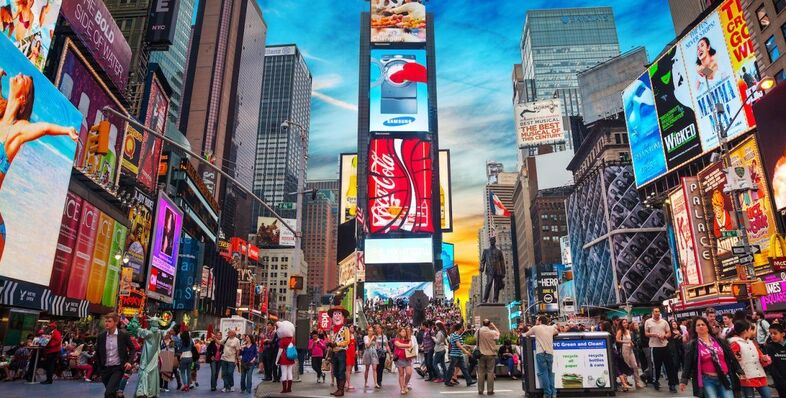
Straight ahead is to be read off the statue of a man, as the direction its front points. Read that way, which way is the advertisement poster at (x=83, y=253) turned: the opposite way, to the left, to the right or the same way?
to the left

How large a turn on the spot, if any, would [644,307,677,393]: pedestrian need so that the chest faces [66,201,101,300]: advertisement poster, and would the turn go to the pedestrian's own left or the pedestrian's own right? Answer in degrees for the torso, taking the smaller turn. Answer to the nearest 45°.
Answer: approximately 90° to the pedestrian's own right

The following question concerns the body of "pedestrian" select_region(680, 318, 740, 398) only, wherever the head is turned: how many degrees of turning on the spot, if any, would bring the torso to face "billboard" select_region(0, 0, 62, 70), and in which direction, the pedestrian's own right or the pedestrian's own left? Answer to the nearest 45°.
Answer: approximately 90° to the pedestrian's own right

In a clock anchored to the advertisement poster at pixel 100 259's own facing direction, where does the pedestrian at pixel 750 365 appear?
The pedestrian is roughly at 1 o'clock from the advertisement poster.

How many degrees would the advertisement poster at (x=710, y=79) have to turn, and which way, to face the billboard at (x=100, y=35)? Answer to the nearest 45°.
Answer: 0° — it already faces it

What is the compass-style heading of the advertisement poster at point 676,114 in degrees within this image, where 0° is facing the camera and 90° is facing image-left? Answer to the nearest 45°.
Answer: approximately 45°

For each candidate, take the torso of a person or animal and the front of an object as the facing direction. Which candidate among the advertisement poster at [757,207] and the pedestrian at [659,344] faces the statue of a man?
the advertisement poster
